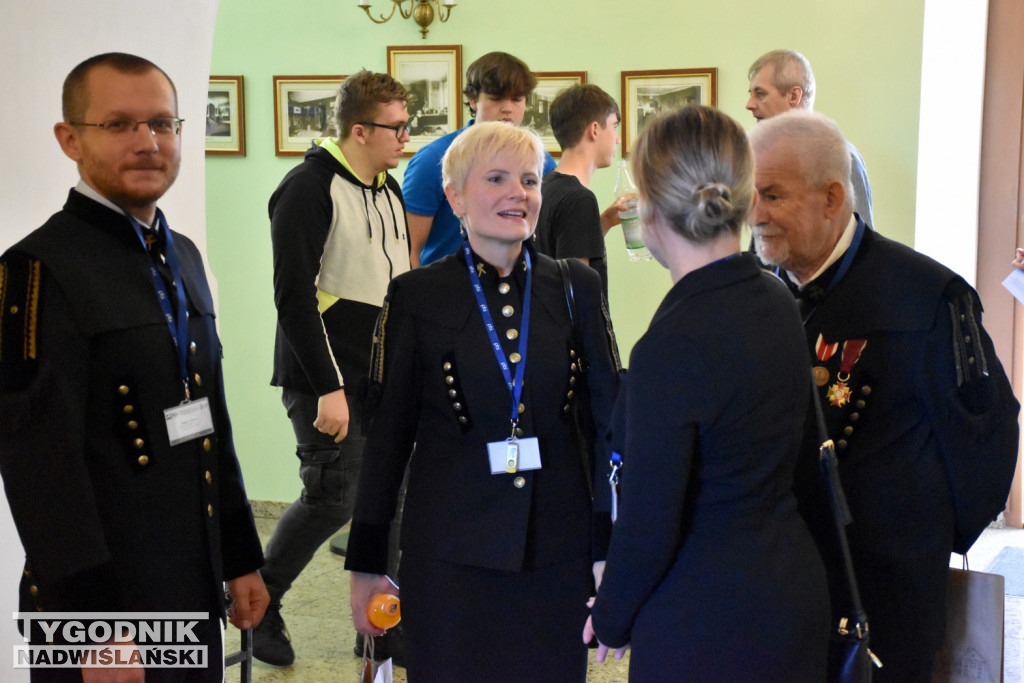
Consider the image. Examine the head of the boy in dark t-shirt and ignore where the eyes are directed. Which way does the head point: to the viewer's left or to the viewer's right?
to the viewer's right

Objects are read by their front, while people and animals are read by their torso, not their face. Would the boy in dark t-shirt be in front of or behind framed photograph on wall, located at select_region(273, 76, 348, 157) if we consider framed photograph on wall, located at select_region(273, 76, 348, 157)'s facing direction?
in front

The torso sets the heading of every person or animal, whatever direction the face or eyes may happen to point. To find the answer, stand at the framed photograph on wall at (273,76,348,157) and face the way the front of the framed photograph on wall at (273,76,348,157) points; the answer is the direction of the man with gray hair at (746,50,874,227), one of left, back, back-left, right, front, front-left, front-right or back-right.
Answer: front-left

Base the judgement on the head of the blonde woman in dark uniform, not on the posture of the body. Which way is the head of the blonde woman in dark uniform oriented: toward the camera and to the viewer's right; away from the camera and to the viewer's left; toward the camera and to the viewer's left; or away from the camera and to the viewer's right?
toward the camera and to the viewer's right

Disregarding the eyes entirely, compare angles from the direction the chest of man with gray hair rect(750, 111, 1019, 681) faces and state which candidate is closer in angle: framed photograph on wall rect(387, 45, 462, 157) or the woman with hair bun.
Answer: the woman with hair bun

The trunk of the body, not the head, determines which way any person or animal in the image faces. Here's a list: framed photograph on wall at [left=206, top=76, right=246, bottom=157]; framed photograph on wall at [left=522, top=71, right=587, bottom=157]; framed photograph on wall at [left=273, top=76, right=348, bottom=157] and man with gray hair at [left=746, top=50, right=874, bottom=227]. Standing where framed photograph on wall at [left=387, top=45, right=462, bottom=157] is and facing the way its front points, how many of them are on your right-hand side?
2

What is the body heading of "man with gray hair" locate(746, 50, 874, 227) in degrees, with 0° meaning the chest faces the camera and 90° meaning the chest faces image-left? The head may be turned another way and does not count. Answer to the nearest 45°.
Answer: approximately 90°

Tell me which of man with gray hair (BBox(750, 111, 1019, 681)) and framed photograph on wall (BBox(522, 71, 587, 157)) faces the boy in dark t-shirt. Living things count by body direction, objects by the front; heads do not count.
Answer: the framed photograph on wall

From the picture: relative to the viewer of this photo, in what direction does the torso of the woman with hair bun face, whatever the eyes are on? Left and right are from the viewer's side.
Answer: facing away from the viewer and to the left of the viewer

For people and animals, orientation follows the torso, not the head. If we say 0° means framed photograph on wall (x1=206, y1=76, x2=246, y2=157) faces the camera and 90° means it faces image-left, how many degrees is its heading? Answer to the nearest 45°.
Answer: approximately 0°

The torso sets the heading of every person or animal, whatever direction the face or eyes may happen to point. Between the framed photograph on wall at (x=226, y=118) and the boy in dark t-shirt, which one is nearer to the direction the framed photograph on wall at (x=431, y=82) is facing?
the boy in dark t-shirt
